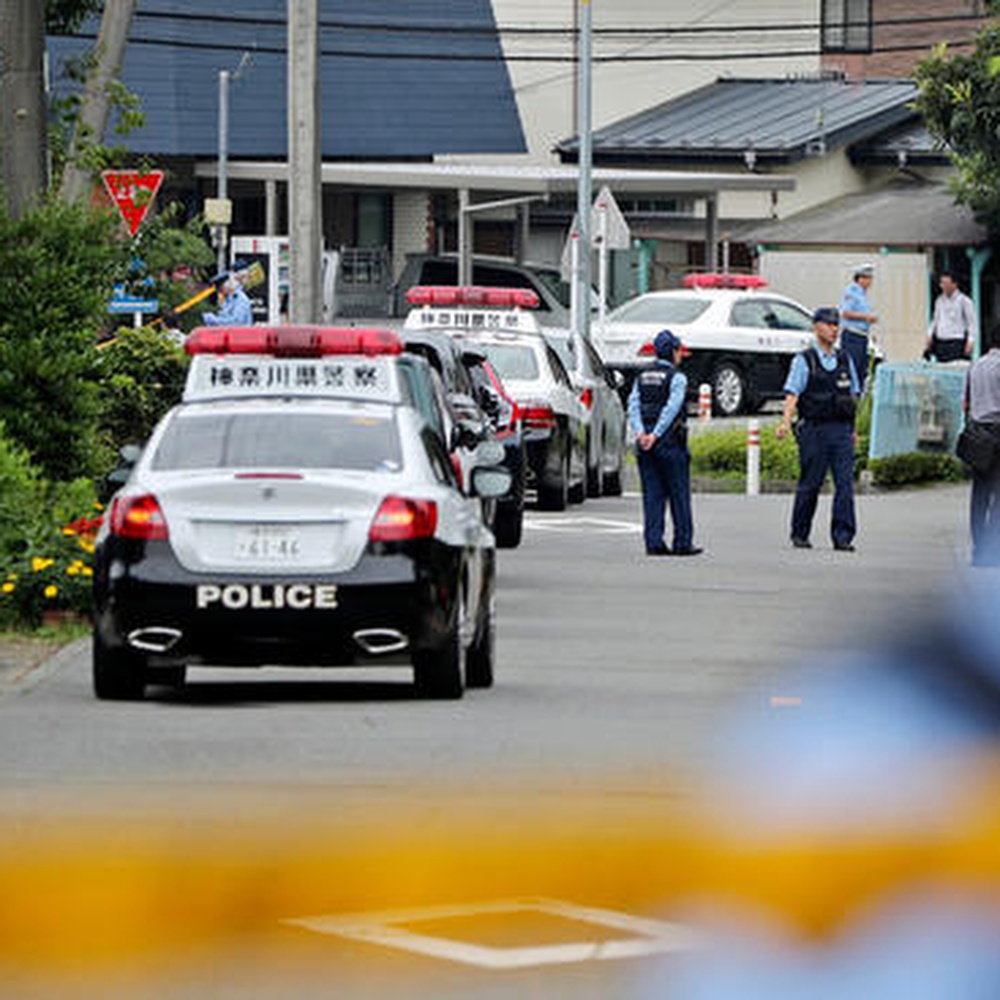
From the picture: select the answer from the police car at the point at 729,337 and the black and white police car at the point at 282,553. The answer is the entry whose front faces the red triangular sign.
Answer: the black and white police car

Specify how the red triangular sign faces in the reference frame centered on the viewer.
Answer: facing the viewer

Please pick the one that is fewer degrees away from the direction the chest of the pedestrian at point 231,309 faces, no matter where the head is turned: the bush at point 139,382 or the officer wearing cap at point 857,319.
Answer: the bush

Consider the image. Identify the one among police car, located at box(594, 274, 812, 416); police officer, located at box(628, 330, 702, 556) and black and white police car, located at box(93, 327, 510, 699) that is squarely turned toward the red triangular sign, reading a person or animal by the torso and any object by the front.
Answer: the black and white police car

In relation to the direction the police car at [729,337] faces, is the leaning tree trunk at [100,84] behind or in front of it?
behind

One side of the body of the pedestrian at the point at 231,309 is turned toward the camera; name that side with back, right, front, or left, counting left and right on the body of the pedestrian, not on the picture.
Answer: left

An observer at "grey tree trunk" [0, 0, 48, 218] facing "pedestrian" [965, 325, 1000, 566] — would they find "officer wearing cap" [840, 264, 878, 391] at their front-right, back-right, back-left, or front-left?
front-left

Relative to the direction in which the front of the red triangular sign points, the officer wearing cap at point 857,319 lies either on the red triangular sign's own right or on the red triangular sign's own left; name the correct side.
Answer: on the red triangular sign's own left

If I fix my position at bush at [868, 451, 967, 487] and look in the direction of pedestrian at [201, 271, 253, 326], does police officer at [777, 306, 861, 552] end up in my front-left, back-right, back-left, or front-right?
front-left

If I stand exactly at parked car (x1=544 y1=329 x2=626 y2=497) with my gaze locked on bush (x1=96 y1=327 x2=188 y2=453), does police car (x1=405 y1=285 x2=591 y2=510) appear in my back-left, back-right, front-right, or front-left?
front-left
